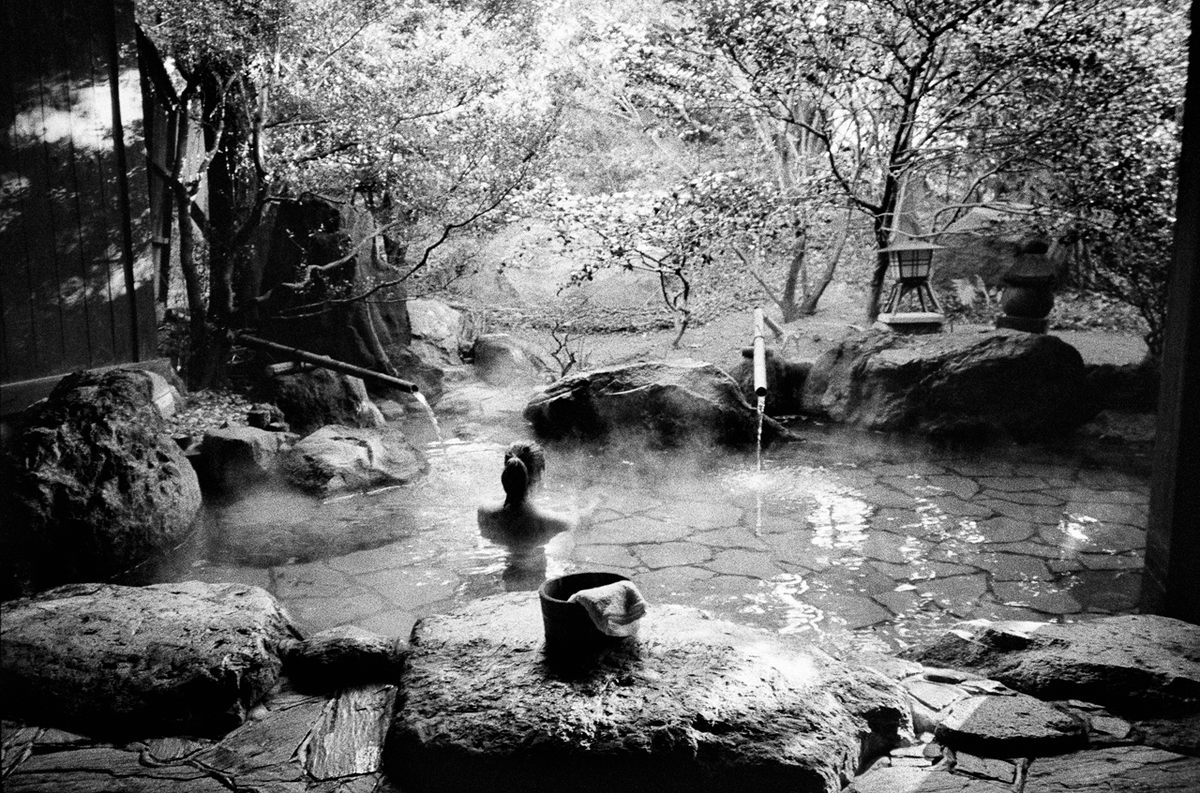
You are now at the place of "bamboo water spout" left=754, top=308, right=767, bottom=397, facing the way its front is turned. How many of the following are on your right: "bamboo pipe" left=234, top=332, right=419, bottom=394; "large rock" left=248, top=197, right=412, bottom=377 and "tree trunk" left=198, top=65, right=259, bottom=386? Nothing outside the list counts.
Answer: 3

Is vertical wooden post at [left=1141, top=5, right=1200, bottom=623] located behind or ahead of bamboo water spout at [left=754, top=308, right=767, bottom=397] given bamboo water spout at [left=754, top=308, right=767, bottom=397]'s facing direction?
ahead

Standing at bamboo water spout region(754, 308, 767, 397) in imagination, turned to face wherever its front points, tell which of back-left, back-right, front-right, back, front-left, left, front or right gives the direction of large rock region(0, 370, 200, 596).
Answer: front-right

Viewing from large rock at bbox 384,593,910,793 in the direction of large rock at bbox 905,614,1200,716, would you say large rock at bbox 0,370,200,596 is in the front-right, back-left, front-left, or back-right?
back-left

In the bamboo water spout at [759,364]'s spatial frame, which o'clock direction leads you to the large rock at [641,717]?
The large rock is roughly at 12 o'clock from the bamboo water spout.

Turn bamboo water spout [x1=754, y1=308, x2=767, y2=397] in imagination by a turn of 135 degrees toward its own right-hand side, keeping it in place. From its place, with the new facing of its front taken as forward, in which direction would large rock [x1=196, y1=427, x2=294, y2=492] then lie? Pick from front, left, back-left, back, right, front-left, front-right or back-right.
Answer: left

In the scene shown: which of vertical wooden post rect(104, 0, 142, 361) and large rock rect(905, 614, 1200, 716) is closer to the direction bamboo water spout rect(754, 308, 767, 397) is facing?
the large rock

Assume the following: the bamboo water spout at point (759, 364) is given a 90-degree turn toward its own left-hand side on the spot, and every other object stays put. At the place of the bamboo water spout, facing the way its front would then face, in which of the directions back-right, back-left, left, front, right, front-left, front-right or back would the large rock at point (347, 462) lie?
back-right

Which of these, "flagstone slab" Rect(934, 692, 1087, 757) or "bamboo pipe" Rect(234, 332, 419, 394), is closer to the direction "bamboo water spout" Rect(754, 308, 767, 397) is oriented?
the flagstone slab

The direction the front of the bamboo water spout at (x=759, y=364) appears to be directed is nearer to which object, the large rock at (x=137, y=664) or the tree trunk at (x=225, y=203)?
the large rock

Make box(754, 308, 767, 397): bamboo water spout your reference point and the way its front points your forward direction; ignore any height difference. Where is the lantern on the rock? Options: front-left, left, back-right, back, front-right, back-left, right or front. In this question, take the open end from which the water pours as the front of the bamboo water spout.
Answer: left

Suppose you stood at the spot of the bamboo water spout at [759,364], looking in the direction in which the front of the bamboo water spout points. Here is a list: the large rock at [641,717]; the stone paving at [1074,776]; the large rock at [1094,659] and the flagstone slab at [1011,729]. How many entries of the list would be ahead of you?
4

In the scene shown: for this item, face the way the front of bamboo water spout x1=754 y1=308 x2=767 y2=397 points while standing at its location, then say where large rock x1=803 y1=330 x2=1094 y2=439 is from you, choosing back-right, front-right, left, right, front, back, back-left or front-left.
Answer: left

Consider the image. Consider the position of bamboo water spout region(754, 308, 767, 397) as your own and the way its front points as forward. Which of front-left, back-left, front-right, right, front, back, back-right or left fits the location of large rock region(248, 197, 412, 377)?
right

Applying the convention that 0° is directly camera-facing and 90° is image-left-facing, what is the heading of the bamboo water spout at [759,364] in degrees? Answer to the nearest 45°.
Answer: approximately 0°

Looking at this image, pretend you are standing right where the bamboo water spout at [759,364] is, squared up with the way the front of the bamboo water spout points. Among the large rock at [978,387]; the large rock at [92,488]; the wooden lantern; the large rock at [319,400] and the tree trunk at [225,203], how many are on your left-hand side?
2

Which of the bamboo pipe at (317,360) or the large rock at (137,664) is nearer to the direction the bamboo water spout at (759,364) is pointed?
the large rock
